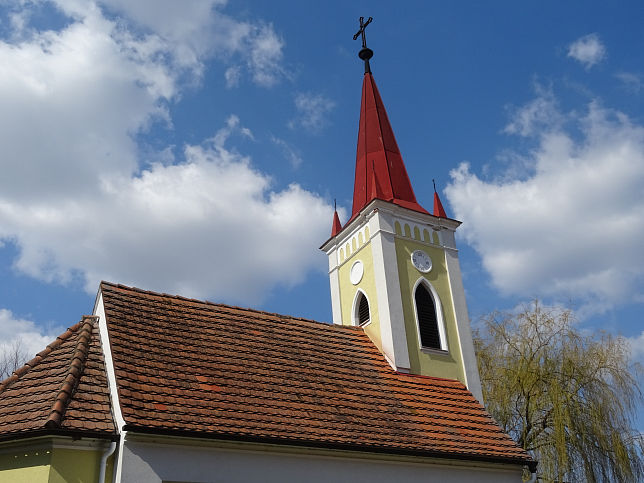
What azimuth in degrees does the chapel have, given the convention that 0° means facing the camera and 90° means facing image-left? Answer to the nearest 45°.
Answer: approximately 225°
